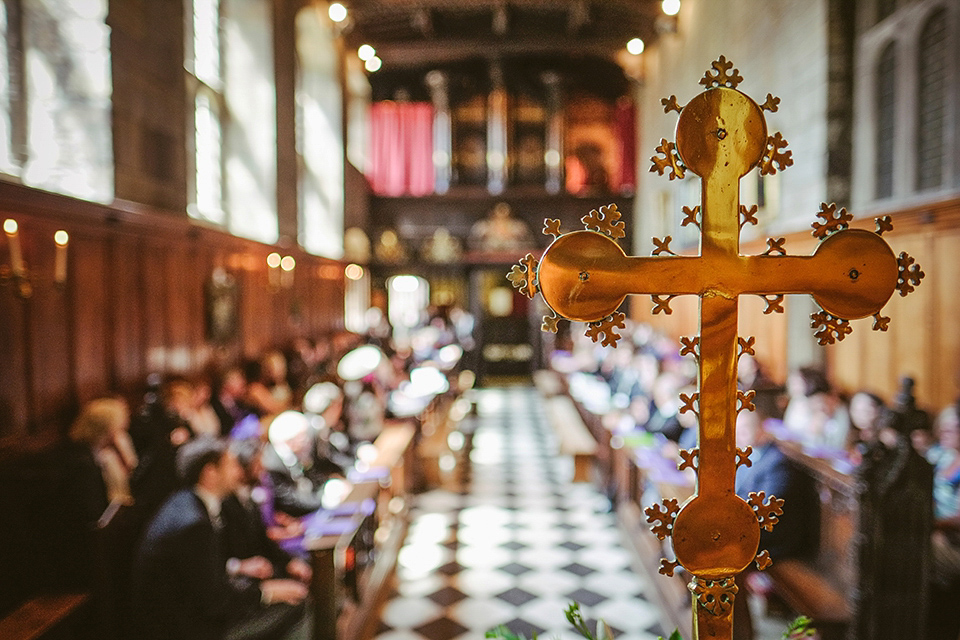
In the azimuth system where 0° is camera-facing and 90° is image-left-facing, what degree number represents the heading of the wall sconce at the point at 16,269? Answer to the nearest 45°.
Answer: approximately 270°

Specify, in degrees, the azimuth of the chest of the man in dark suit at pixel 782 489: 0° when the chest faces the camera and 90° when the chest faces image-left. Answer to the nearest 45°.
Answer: approximately 90°

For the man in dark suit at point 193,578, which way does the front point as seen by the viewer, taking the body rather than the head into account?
to the viewer's right

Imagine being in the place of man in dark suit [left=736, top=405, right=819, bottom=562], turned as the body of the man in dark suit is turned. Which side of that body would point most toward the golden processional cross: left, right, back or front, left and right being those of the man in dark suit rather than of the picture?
left

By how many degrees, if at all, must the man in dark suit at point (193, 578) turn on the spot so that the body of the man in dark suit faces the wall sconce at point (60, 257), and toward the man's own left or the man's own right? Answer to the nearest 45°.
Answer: approximately 135° to the man's own left

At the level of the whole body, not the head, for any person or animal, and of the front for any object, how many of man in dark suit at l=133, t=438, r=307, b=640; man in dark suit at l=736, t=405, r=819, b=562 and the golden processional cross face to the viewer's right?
1

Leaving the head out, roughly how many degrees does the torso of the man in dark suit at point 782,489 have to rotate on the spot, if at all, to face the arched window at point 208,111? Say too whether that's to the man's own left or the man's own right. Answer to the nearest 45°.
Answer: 0° — they already face it

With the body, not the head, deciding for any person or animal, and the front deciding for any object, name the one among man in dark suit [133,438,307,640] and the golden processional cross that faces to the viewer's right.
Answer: the man in dark suit
